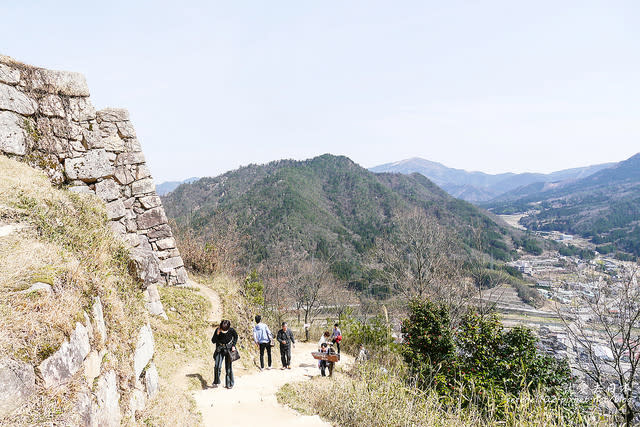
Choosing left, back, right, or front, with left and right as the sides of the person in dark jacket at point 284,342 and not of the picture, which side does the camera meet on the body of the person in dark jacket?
front

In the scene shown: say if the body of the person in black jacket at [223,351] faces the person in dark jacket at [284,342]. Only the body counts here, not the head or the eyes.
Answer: no

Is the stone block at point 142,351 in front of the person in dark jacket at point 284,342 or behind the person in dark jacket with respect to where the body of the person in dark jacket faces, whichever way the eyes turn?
in front

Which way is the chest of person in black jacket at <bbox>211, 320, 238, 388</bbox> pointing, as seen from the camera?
toward the camera

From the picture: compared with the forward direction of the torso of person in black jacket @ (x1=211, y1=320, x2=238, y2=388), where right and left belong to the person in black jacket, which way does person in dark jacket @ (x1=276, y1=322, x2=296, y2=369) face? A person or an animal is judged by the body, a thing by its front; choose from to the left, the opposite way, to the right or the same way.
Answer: the same way

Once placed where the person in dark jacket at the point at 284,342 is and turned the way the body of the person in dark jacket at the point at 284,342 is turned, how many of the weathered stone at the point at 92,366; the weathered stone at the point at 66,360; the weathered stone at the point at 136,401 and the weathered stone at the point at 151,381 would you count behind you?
0

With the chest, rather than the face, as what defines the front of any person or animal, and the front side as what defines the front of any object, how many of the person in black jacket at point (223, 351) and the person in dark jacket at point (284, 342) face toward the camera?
2
